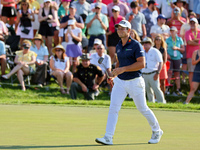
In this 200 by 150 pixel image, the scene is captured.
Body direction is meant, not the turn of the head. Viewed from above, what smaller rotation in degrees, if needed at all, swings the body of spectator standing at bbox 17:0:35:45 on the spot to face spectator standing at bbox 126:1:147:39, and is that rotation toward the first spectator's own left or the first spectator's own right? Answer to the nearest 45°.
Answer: approximately 90° to the first spectator's own left

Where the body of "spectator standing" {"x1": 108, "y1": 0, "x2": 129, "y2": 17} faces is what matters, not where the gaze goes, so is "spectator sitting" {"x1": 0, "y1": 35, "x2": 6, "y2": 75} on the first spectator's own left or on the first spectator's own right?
on the first spectator's own right

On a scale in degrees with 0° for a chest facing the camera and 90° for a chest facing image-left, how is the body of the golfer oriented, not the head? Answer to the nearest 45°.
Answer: approximately 45°

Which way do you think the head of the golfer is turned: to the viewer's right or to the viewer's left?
to the viewer's left

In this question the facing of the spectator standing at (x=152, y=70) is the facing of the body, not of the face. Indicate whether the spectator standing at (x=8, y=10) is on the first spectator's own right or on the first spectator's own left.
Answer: on the first spectator's own right

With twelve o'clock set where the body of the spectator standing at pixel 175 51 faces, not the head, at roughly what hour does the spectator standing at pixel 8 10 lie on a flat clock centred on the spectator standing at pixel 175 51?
the spectator standing at pixel 8 10 is roughly at 3 o'clock from the spectator standing at pixel 175 51.

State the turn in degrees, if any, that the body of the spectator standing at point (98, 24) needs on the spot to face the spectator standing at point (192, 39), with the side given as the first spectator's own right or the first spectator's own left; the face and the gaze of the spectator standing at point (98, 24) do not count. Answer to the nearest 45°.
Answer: approximately 90° to the first spectator's own left

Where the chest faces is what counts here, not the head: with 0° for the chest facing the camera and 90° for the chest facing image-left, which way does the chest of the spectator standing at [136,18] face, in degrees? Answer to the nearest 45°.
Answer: approximately 45°

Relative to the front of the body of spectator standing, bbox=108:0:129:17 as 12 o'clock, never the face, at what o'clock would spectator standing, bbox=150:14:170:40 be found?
spectator standing, bbox=150:14:170:40 is roughly at 10 o'clock from spectator standing, bbox=108:0:129:17.

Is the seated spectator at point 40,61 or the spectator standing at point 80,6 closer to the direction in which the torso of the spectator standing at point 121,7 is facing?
the seated spectator
